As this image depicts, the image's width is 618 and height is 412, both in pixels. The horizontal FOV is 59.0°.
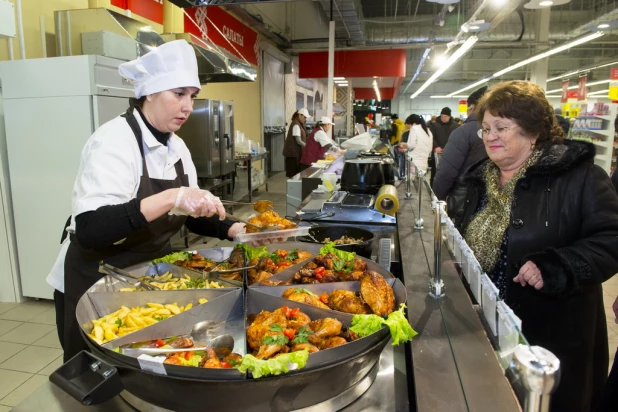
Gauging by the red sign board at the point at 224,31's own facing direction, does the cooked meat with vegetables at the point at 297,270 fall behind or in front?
in front

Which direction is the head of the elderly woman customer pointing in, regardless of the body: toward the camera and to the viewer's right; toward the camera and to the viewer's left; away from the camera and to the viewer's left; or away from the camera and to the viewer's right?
toward the camera and to the viewer's left

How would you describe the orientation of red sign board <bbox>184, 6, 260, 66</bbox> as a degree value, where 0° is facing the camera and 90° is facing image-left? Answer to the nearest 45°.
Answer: approximately 315°

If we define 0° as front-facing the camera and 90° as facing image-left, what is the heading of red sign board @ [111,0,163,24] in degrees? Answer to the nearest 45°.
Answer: approximately 315°

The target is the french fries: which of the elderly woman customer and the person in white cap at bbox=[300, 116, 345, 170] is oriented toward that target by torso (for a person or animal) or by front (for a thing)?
the elderly woman customer

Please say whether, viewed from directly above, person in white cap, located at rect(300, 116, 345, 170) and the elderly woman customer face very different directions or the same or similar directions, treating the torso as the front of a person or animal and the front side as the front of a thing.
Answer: very different directions

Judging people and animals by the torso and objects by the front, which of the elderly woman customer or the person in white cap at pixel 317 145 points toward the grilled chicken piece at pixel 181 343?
the elderly woman customer

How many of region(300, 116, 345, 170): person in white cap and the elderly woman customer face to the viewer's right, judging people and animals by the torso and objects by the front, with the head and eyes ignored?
1
